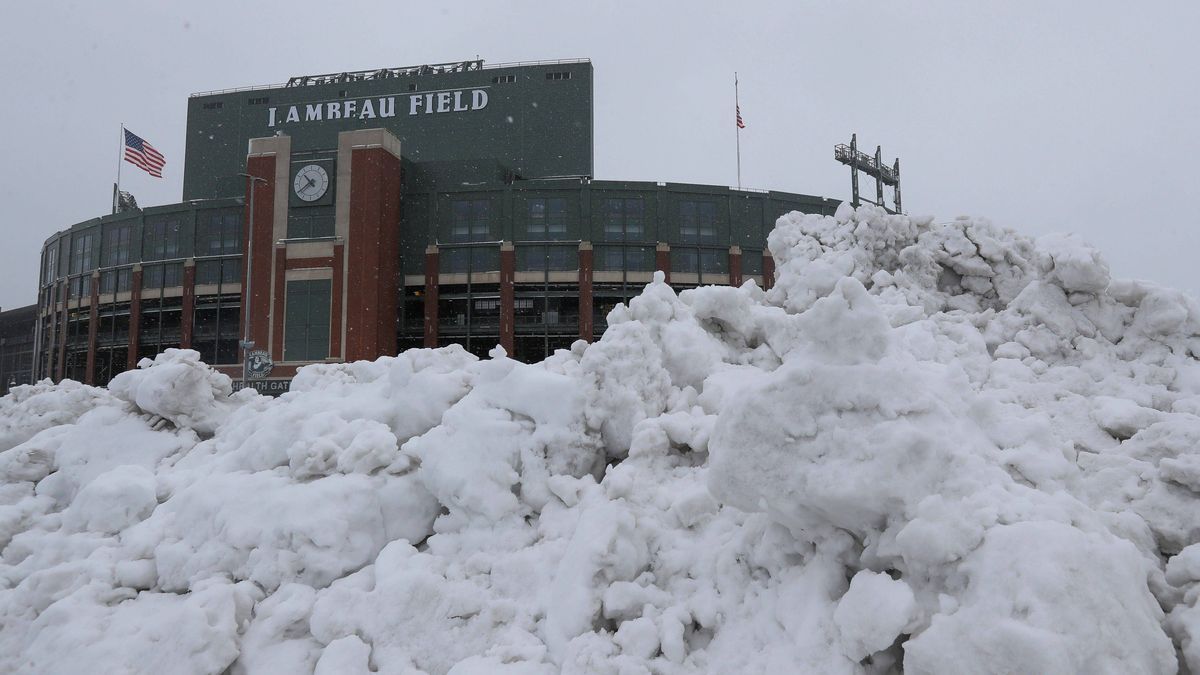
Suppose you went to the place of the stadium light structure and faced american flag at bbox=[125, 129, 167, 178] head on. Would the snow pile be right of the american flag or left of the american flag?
left

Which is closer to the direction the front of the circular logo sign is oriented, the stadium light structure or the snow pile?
the snow pile

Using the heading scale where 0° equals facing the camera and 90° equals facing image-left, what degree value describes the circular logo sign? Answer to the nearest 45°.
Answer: approximately 0°

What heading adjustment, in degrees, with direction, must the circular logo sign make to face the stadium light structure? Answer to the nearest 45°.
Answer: approximately 90° to its left

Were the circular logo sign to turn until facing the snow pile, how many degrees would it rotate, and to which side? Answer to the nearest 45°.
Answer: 0° — it already faces it

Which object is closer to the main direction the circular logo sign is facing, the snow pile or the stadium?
the snow pile

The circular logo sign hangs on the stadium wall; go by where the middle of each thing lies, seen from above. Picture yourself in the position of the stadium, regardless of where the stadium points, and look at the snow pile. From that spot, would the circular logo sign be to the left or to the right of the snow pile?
right
